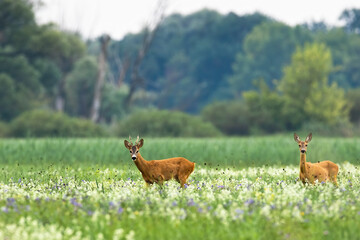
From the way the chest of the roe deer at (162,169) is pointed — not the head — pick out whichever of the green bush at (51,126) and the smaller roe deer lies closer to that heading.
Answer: the green bush

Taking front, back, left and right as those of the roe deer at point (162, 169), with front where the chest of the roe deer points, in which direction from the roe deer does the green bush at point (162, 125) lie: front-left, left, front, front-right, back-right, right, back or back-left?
right

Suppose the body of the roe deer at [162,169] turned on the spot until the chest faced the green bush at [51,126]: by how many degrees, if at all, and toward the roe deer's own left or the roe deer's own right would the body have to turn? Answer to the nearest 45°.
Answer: approximately 90° to the roe deer's own right

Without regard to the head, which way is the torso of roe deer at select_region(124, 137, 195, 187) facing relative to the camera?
to the viewer's left

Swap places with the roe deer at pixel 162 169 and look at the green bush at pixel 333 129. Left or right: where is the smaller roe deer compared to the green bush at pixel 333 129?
right

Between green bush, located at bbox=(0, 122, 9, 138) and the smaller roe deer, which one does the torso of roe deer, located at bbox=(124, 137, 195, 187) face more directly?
the green bush

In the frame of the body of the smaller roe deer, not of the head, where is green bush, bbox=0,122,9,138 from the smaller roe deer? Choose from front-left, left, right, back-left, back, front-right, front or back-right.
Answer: right

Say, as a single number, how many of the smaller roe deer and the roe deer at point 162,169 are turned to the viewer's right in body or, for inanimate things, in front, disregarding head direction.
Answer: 0

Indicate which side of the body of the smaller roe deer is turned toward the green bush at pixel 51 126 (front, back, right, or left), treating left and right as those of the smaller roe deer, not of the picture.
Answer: right

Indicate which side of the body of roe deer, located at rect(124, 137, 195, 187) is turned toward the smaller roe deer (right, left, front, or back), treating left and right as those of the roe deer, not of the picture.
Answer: back

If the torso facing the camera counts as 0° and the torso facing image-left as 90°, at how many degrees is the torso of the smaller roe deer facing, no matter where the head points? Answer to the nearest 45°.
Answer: approximately 45°
